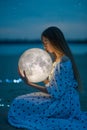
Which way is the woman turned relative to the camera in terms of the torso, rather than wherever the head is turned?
to the viewer's left

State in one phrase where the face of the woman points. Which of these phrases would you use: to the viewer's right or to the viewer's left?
to the viewer's left
